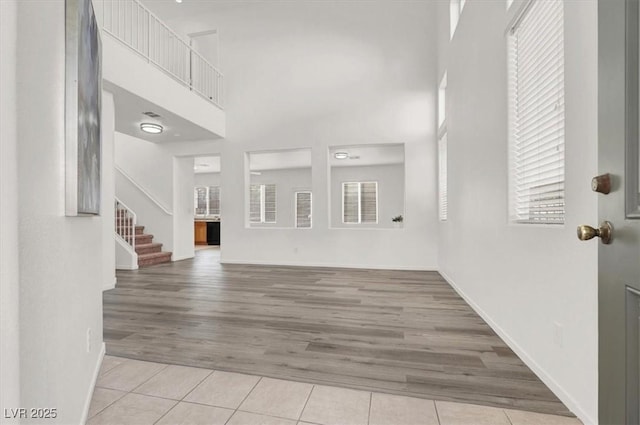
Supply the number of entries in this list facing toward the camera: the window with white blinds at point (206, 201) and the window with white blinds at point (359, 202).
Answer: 2

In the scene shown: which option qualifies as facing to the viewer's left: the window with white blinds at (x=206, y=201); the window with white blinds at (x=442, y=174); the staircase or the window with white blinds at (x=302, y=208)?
the window with white blinds at (x=442, y=174)

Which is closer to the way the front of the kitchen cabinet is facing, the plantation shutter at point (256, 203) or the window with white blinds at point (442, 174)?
the window with white blinds

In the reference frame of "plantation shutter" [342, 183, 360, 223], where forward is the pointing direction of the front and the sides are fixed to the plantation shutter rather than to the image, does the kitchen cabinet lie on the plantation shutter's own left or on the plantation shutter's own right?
on the plantation shutter's own right

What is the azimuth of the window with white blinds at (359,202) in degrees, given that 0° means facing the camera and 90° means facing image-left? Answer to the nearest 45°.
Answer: approximately 0°

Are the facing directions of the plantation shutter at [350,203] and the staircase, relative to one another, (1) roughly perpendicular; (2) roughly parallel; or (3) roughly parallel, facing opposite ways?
roughly perpendicular

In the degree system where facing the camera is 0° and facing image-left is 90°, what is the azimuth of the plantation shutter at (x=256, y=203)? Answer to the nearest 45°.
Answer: approximately 0°

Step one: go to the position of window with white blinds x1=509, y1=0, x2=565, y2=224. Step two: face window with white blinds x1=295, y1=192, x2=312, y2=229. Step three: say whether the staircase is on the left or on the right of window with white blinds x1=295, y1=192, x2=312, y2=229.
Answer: left
